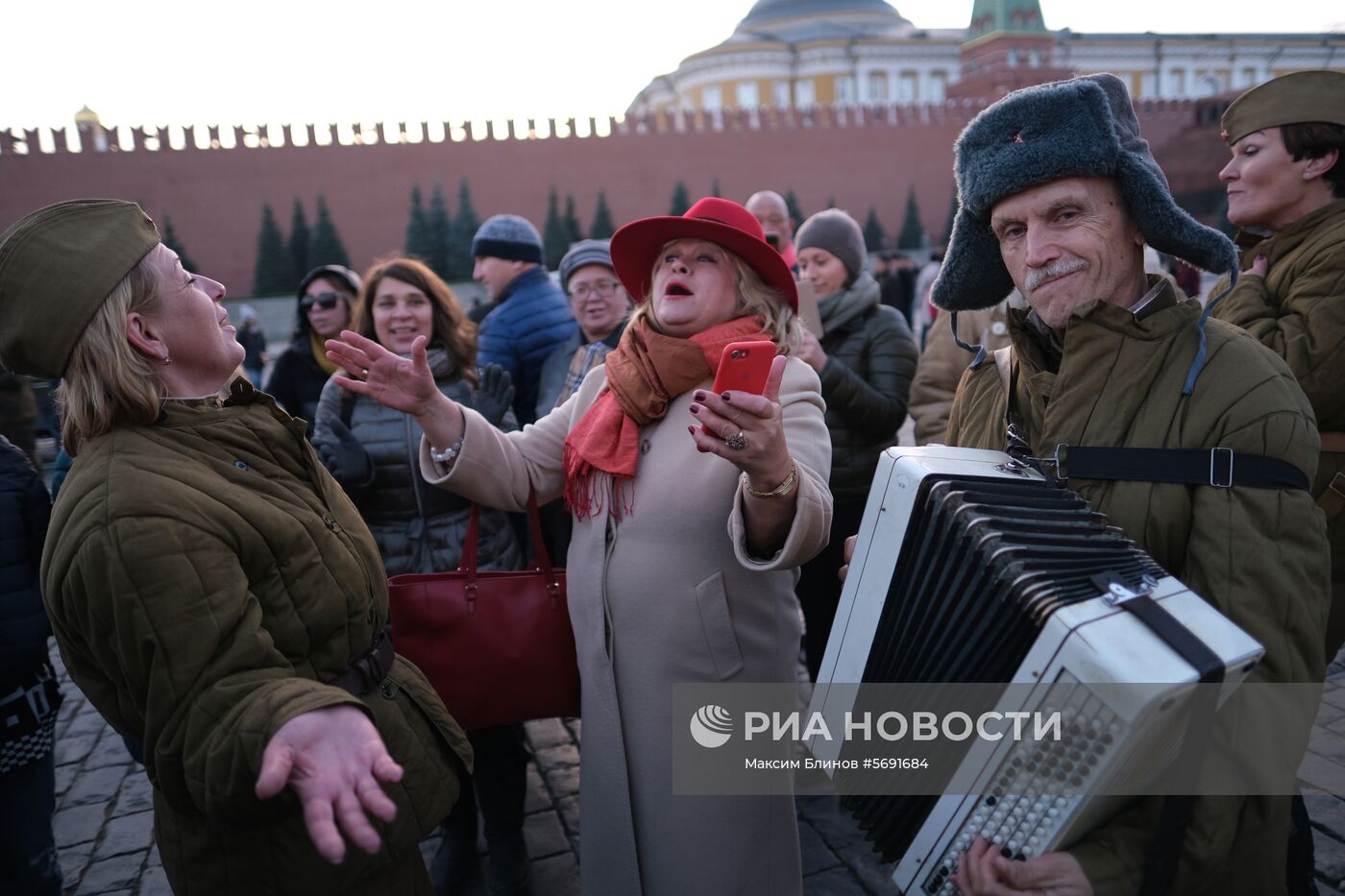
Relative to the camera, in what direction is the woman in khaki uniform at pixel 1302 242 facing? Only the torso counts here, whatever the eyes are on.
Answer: to the viewer's left

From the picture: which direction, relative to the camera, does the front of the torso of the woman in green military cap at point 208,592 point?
to the viewer's right

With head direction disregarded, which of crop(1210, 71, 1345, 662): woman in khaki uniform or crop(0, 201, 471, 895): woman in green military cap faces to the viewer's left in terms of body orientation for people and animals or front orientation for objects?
the woman in khaki uniform

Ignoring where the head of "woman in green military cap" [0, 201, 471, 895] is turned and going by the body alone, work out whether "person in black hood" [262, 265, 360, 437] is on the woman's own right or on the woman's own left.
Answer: on the woman's own left

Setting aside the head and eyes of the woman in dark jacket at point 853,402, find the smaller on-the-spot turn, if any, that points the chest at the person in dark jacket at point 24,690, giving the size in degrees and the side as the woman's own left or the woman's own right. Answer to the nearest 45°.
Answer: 0° — they already face them

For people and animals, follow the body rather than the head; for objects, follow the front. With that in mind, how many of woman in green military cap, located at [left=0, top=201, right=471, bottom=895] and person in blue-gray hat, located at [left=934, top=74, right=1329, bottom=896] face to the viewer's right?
1

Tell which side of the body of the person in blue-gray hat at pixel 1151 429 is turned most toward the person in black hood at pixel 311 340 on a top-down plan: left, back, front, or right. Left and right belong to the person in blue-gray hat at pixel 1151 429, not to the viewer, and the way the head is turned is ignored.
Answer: right
